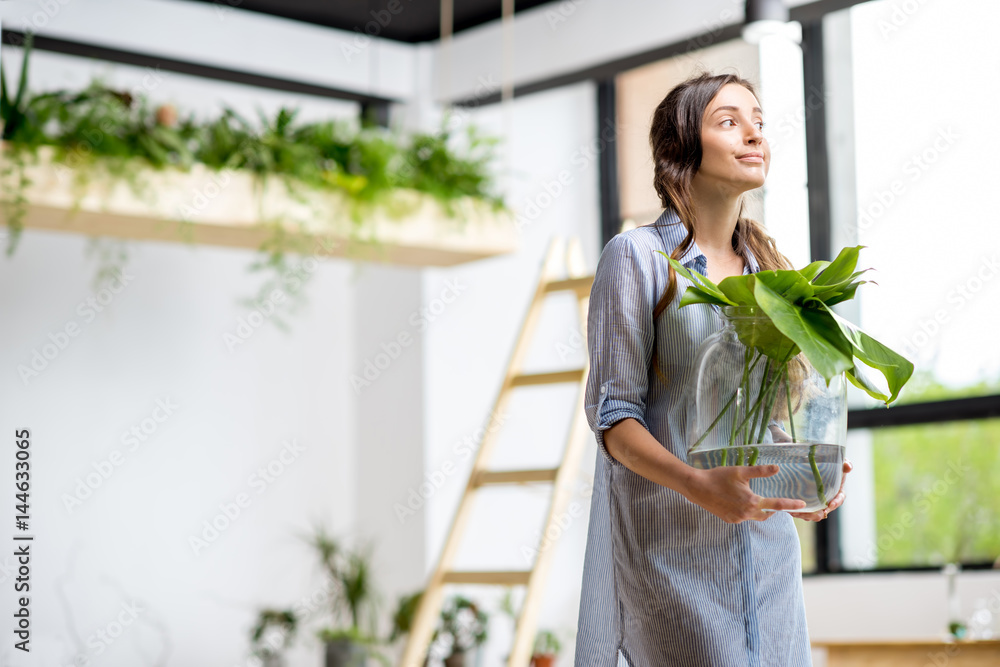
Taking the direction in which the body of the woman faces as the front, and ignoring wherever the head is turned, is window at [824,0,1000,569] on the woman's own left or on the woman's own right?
on the woman's own left

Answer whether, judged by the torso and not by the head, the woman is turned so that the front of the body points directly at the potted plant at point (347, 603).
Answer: no

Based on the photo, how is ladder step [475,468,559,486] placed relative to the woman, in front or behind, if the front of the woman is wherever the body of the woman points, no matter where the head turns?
behind

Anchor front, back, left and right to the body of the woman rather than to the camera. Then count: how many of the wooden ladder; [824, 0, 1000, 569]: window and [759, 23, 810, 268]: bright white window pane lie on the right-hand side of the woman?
0

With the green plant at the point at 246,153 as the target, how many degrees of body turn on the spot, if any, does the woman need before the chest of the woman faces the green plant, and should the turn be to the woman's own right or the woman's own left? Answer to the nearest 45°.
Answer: approximately 180°

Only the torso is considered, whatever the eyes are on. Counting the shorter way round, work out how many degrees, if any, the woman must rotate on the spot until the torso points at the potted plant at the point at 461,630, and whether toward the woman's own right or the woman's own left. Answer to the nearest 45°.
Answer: approximately 135° to the woman's own left

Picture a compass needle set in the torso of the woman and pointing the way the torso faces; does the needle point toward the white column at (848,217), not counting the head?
no

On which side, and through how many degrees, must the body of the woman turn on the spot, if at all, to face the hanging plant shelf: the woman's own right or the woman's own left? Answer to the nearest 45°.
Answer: approximately 180°

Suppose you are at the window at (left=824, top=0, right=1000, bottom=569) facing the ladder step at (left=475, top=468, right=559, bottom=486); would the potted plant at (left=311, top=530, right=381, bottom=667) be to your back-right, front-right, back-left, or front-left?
front-right

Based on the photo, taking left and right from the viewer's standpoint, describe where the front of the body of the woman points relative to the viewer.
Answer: facing the viewer and to the right of the viewer

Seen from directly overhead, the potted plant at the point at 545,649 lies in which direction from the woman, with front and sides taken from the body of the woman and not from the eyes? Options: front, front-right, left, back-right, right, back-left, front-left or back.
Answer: back-left

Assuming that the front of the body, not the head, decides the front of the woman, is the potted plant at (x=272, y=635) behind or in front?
behind

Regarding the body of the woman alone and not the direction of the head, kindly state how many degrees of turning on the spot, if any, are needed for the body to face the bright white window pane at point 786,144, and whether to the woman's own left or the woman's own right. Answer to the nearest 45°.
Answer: approximately 135° to the woman's own left

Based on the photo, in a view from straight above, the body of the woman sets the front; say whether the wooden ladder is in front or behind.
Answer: behind
